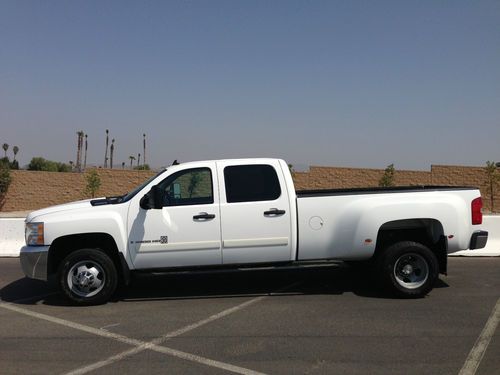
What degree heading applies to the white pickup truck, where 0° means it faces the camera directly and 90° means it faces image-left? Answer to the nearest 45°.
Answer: approximately 90°
